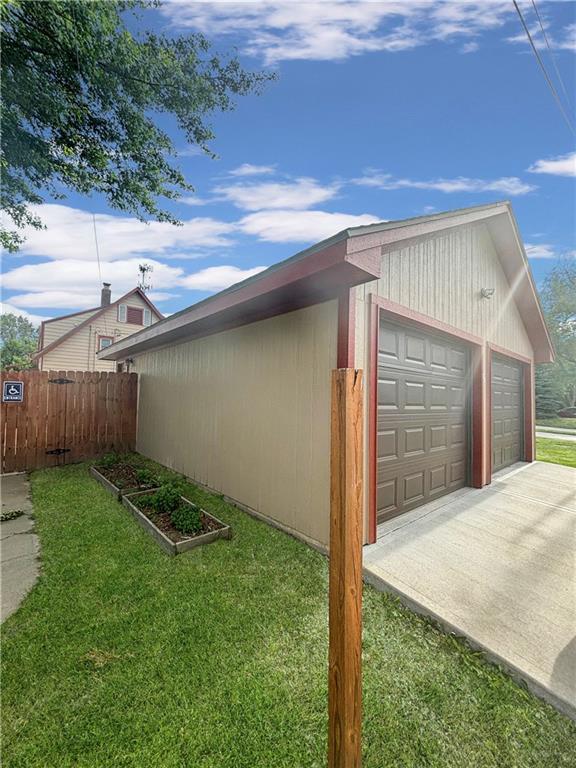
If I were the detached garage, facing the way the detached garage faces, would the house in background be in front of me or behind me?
behind

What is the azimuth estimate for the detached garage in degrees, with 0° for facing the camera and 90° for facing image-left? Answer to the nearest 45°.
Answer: approximately 315°

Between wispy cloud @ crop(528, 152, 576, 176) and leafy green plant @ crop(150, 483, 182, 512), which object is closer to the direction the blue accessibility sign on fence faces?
the leafy green plant

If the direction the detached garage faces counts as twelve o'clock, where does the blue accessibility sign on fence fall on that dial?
The blue accessibility sign on fence is roughly at 5 o'clock from the detached garage.

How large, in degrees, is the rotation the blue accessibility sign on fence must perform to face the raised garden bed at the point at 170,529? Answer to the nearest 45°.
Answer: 0° — it already faces it
